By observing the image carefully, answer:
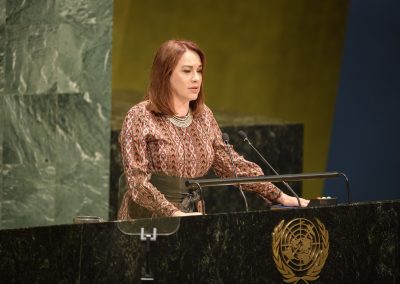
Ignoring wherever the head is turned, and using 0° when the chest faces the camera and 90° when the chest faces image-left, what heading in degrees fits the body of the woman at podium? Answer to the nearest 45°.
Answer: approximately 315°

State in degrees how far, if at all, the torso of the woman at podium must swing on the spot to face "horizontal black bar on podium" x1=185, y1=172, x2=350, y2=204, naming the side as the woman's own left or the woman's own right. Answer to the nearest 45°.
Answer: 0° — they already face it
